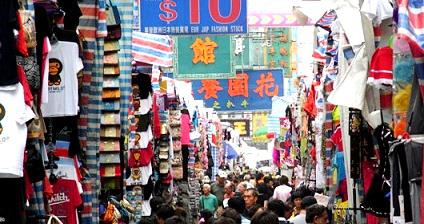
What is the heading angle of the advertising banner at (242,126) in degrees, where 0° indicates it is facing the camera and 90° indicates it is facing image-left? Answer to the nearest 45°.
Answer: approximately 0°

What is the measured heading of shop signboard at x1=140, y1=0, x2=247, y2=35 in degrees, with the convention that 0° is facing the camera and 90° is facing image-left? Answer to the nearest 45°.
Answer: approximately 0°

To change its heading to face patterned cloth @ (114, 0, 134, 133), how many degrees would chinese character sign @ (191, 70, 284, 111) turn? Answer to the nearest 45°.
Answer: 0° — it already faces it

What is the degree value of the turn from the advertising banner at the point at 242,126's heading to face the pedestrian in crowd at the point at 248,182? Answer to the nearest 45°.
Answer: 0° — it already faces them
